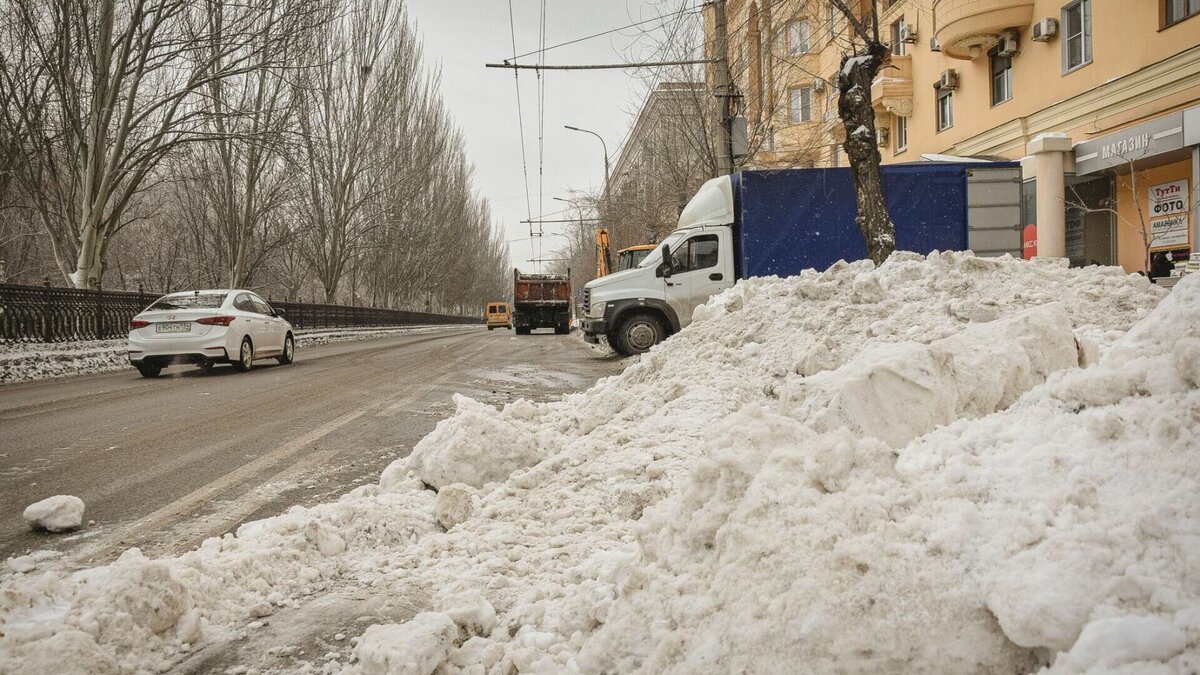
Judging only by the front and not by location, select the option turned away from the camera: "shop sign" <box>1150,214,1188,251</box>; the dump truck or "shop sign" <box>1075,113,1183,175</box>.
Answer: the dump truck

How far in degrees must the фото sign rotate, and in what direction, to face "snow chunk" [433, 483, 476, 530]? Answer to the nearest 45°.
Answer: approximately 45° to its left

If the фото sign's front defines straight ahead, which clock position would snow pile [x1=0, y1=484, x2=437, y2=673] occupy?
The snow pile is roughly at 11 o'clock from the фото sign.

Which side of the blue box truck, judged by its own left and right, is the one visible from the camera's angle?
left

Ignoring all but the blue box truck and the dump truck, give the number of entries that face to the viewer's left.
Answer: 1

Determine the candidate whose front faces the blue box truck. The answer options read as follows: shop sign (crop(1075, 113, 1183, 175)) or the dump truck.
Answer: the shop sign

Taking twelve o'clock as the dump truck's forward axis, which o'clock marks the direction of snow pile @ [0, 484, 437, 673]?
The snow pile is roughly at 6 o'clock from the dump truck.

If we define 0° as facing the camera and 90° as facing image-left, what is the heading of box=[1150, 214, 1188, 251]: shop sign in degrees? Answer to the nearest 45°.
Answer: approximately 45°

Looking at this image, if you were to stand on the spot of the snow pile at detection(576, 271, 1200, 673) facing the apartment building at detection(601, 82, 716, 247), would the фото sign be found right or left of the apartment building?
right

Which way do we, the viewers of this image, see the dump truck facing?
facing away from the viewer
